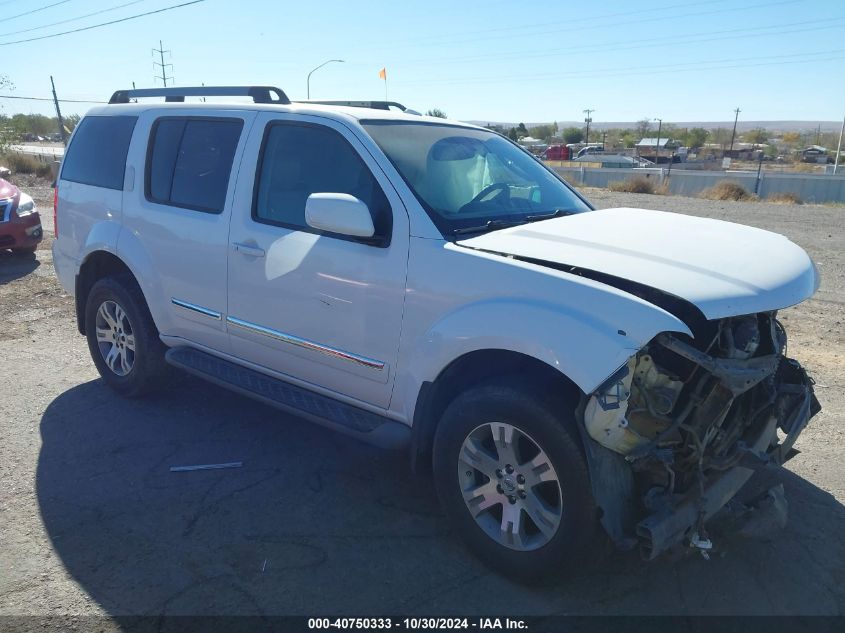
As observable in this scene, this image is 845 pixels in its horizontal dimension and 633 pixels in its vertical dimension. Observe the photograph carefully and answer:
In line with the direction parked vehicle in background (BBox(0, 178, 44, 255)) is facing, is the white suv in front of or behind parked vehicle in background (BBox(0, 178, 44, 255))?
in front

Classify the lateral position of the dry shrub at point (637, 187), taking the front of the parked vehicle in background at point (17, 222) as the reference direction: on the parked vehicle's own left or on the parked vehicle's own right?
on the parked vehicle's own left

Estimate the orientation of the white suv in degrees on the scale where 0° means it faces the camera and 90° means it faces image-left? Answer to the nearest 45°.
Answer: approximately 315°

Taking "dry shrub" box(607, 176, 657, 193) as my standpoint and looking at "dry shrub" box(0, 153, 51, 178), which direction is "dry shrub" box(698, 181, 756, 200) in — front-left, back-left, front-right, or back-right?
back-left

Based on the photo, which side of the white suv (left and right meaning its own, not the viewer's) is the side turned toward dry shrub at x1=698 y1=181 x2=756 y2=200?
left

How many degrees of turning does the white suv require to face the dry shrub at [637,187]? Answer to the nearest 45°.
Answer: approximately 135° to its left

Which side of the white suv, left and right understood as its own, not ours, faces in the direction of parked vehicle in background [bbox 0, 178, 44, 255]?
back

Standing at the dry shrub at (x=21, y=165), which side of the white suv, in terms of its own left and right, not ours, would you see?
back

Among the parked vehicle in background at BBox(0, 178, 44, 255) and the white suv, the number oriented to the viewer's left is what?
0

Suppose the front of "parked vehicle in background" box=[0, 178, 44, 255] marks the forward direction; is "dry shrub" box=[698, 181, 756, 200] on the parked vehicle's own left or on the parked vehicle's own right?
on the parked vehicle's own left

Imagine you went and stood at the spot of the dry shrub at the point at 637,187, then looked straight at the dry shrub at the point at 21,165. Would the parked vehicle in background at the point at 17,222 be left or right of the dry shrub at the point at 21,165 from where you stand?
left

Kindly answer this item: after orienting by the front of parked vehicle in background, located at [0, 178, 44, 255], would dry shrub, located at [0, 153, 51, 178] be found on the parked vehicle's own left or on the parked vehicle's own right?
on the parked vehicle's own left
